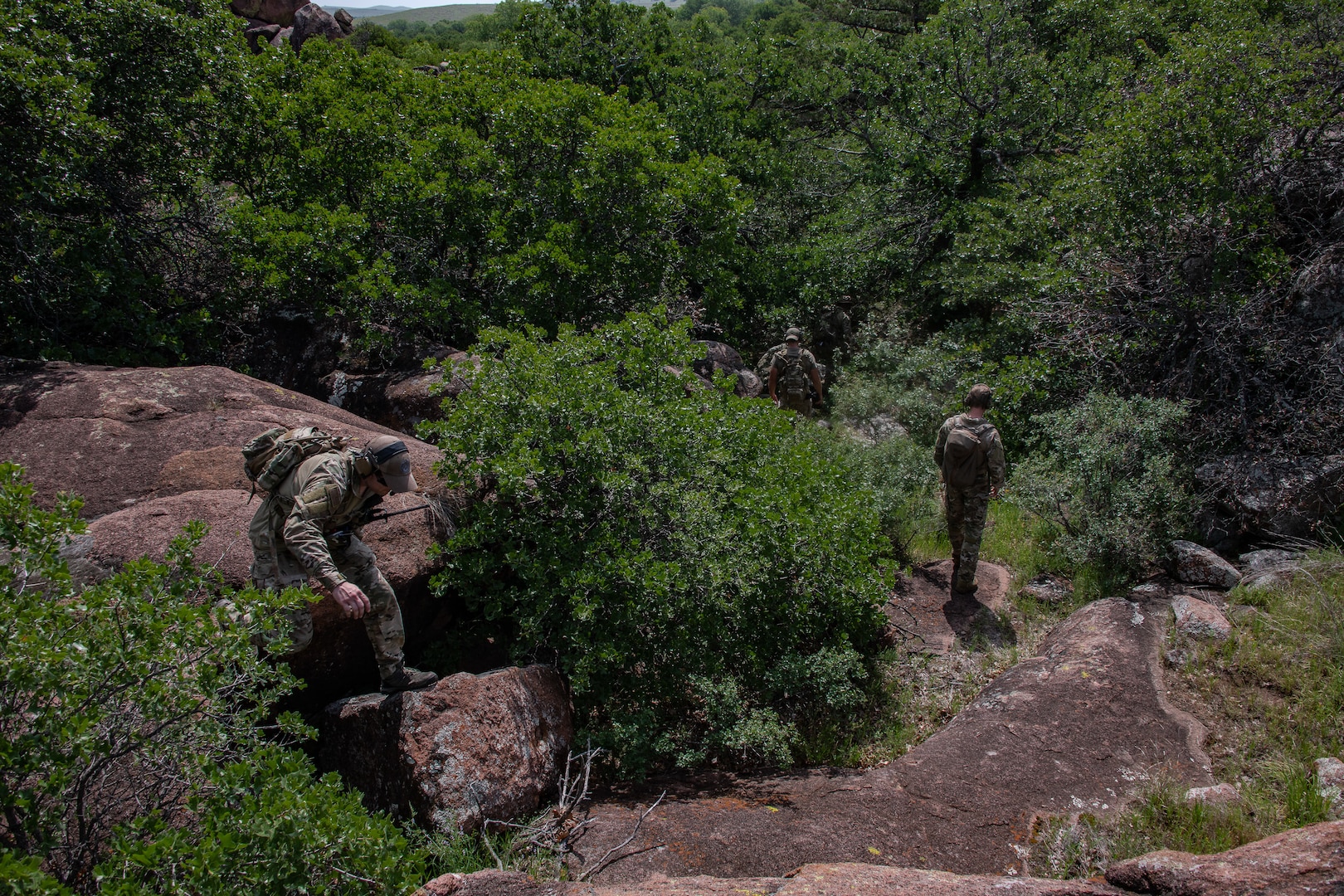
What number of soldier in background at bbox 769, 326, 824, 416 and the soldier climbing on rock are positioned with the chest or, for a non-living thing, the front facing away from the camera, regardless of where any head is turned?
1

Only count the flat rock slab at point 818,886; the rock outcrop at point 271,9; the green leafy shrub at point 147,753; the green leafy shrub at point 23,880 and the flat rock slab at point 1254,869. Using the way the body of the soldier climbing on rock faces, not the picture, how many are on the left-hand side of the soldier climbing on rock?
1

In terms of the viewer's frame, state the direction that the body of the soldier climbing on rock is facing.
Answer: to the viewer's right

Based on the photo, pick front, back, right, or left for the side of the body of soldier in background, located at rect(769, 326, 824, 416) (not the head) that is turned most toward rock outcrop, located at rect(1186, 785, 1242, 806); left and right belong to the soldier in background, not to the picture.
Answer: back

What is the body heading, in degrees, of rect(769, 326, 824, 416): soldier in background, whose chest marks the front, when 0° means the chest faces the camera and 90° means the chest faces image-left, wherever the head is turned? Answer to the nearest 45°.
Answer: approximately 180°

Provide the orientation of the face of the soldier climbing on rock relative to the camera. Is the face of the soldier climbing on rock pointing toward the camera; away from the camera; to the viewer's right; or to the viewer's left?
to the viewer's right

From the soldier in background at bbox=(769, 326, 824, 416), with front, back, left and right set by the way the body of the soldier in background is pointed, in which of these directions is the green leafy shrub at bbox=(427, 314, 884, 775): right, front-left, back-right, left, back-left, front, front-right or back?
back

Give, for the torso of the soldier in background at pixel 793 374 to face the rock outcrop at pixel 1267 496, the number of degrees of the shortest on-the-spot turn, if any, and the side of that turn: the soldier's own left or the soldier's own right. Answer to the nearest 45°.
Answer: approximately 135° to the soldier's own right

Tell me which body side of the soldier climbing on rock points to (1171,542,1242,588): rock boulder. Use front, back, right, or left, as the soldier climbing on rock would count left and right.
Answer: front

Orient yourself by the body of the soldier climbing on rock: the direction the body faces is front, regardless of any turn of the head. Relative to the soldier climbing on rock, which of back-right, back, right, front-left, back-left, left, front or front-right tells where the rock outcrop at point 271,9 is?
left
